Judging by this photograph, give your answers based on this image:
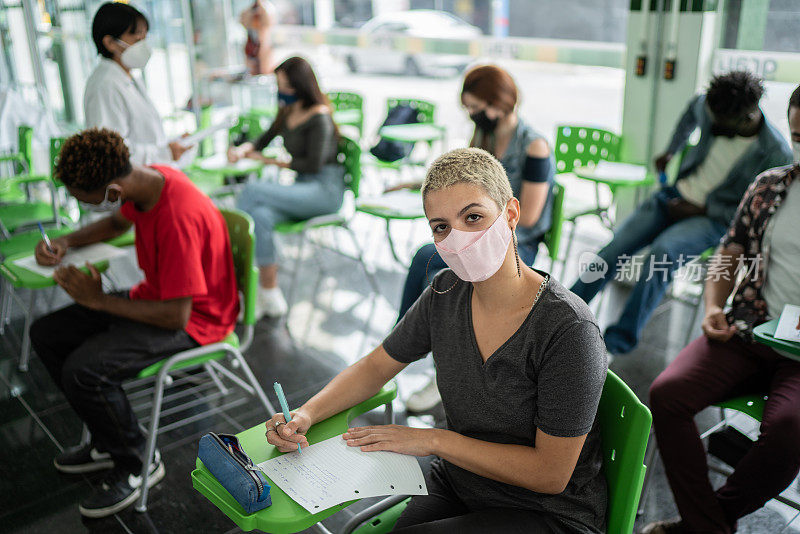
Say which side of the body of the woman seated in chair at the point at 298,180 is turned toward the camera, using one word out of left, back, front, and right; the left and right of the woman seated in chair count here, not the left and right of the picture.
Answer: left

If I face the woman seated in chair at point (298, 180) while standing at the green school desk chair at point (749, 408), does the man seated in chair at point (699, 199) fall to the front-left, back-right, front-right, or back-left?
front-right

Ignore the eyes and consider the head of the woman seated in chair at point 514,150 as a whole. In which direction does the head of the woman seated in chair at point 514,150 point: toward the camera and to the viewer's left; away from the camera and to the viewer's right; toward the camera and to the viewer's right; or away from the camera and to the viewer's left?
toward the camera and to the viewer's left

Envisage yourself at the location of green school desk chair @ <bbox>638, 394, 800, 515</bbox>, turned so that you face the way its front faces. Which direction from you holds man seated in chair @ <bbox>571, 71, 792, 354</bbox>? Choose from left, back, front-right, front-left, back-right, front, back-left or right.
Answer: back-right

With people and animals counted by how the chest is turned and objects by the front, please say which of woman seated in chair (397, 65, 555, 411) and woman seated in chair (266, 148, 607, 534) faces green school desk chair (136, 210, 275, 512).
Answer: woman seated in chair (397, 65, 555, 411)

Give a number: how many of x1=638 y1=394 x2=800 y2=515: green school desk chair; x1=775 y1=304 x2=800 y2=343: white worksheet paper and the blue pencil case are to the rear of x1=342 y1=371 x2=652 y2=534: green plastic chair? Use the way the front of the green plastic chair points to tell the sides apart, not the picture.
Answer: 2

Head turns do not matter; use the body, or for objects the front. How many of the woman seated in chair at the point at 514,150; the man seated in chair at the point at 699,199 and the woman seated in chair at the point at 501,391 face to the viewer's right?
0

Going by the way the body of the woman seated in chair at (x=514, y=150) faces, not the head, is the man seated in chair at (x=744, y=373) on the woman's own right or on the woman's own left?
on the woman's own left

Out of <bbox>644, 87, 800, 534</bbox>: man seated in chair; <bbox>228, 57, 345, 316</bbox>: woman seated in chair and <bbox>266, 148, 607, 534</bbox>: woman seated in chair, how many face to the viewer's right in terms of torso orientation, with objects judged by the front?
0

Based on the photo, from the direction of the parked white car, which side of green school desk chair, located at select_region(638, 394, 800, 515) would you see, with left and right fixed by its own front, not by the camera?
right

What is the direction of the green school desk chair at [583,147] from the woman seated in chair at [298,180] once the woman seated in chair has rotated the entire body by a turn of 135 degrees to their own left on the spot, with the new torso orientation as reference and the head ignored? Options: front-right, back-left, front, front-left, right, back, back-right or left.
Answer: front-left

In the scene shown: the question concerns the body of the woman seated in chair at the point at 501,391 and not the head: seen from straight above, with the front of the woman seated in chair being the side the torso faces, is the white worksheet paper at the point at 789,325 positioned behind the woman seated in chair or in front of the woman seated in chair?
behind

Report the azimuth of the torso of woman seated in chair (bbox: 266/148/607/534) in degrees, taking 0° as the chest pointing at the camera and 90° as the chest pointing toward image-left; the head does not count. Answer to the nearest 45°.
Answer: approximately 45°

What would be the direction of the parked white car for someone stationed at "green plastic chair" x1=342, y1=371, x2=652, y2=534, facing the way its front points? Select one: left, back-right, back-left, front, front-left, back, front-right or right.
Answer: back-right

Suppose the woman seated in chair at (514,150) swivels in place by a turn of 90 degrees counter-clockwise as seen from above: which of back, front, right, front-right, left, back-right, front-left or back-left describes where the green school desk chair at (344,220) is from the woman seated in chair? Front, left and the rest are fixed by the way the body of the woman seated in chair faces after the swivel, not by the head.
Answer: back

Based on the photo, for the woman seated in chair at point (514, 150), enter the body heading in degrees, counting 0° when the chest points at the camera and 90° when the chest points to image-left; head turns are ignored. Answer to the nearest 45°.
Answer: approximately 45°

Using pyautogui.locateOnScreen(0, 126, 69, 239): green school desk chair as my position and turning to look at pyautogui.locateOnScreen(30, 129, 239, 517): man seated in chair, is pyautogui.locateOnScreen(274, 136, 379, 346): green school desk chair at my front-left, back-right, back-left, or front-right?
front-left
